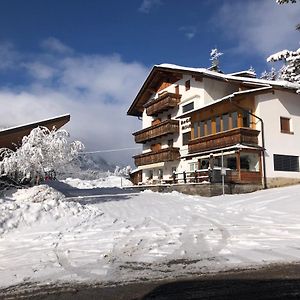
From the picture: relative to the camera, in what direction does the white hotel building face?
facing the viewer and to the left of the viewer

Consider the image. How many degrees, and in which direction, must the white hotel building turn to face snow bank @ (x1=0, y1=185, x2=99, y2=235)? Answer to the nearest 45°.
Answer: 0° — it already faces it

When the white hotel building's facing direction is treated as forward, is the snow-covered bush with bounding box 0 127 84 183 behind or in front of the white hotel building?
in front
